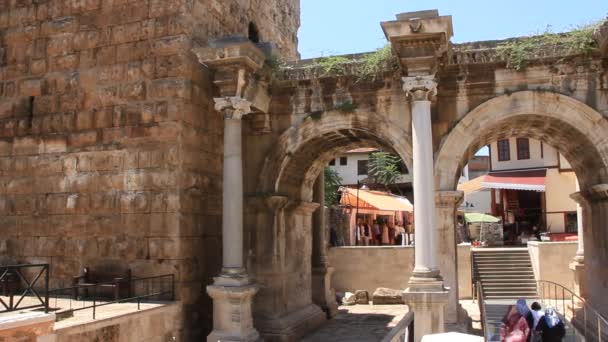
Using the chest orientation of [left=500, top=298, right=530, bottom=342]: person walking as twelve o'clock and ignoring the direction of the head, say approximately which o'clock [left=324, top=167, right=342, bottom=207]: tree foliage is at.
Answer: The tree foliage is roughly at 11 o'clock from the person walking.

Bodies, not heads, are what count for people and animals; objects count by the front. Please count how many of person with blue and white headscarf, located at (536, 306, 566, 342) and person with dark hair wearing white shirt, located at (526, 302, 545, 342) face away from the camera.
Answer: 2

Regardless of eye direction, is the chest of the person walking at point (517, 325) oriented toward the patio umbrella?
yes

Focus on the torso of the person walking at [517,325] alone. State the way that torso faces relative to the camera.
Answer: away from the camera

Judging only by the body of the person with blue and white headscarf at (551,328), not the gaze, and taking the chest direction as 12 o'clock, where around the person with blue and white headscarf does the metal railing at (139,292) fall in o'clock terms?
The metal railing is roughly at 9 o'clock from the person with blue and white headscarf.

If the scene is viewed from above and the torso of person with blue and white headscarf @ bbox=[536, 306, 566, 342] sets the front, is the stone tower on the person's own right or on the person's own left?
on the person's own left

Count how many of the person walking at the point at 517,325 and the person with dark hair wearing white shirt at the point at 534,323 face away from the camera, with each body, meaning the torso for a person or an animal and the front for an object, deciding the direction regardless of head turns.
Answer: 2

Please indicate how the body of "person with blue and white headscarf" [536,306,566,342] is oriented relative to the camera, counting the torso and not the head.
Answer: away from the camera

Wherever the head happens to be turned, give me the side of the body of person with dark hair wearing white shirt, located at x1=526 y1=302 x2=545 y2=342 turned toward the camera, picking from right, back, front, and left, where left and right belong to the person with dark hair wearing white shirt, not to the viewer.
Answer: back
